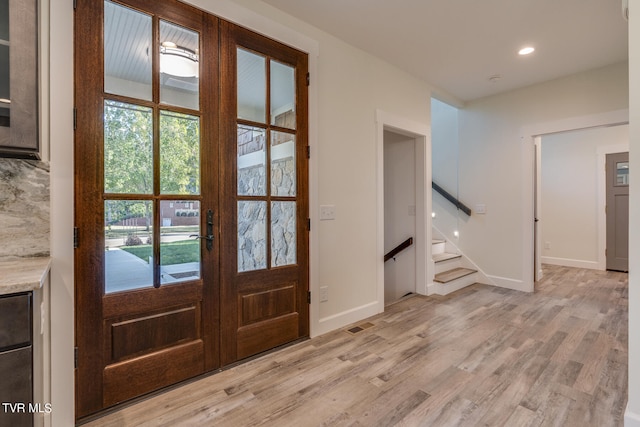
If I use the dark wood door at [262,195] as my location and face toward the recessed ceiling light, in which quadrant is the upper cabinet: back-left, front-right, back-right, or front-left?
back-right

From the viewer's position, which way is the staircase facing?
facing the viewer and to the right of the viewer

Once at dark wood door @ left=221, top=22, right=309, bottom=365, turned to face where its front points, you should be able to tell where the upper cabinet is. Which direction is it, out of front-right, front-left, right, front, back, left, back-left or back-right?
right

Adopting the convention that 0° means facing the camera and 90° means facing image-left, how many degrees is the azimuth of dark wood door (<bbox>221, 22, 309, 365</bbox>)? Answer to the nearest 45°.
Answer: approximately 315°

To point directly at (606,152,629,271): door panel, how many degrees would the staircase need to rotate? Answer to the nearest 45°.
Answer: approximately 90° to its left

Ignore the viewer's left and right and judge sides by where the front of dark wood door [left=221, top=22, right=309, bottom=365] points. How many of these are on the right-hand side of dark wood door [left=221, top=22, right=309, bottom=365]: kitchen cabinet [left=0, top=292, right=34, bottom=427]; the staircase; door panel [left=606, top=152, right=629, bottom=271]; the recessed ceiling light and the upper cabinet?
2

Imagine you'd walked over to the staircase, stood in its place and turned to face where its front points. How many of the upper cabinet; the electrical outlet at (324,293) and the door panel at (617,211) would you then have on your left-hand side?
1

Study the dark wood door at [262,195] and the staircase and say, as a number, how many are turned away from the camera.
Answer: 0

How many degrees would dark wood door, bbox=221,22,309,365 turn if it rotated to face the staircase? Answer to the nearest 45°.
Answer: approximately 90° to its left

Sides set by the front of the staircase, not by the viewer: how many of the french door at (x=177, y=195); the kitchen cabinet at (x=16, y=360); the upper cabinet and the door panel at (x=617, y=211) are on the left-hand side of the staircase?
1
